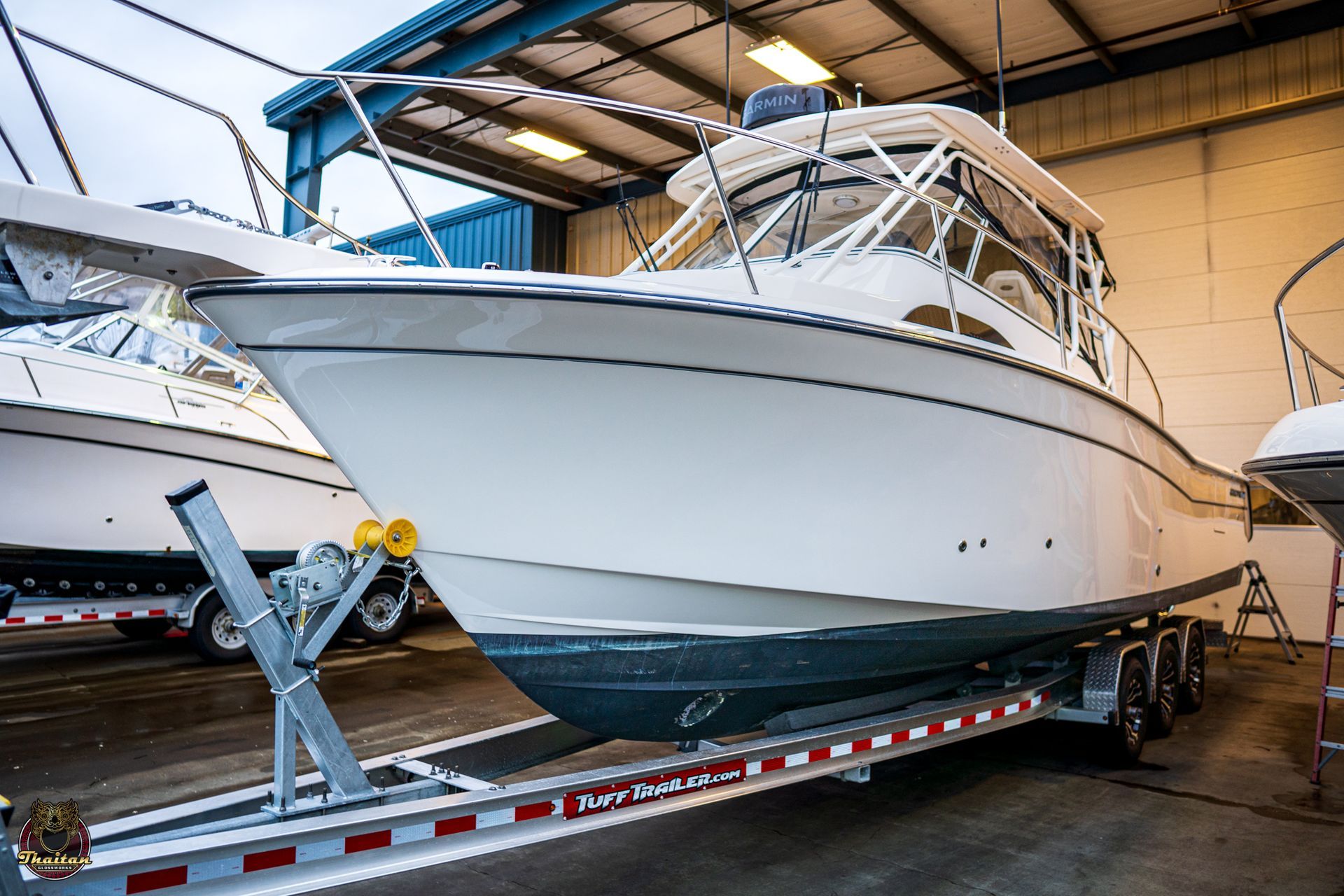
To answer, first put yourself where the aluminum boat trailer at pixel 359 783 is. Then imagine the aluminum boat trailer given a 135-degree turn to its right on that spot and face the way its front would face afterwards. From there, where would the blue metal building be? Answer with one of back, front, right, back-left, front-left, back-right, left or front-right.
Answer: front

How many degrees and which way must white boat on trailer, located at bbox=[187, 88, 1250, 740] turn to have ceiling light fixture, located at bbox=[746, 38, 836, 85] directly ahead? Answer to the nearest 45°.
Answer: approximately 135° to its right

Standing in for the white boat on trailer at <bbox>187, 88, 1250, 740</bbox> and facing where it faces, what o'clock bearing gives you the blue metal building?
The blue metal building is roughly at 4 o'clock from the white boat on trailer.

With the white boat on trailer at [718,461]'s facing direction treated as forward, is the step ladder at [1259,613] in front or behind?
behind

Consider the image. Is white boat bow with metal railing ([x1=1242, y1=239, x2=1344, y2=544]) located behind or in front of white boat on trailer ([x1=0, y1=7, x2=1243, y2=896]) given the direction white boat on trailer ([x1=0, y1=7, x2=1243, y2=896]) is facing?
behind

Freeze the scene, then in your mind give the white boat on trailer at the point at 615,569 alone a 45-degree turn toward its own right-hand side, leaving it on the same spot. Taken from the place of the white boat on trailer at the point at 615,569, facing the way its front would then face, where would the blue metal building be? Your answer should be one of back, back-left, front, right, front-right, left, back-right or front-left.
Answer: right

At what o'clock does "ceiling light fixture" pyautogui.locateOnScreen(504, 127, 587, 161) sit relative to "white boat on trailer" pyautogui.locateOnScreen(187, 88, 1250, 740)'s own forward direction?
The ceiling light fixture is roughly at 4 o'clock from the white boat on trailer.

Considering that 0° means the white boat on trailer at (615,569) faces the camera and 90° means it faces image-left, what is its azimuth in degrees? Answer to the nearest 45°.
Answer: approximately 45°
